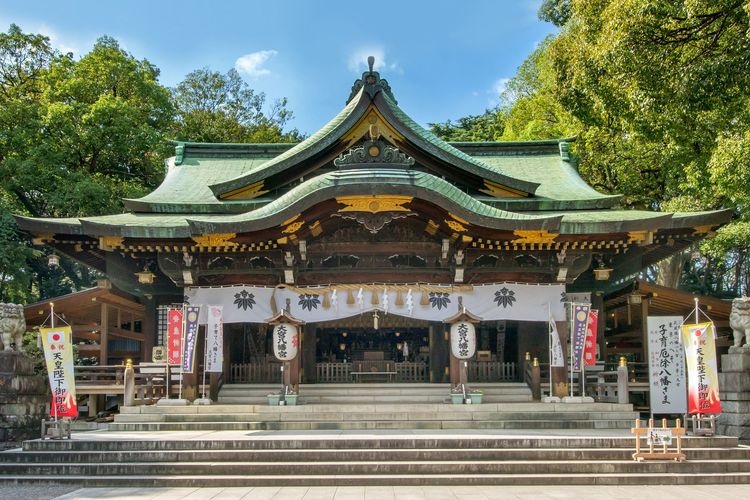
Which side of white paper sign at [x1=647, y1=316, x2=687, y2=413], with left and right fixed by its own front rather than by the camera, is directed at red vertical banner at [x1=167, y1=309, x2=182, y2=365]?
right

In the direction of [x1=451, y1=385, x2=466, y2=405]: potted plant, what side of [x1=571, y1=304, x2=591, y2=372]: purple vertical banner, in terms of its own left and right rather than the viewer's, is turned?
right

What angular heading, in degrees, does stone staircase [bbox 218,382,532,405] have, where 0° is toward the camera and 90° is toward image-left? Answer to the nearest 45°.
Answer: approximately 0°

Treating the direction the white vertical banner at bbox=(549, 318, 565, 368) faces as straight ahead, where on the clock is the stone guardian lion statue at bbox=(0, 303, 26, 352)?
The stone guardian lion statue is roughly at 2 o'clock from the white vertical banner.

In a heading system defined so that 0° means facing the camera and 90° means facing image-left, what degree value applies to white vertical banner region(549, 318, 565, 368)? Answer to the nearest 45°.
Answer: approximately 0°

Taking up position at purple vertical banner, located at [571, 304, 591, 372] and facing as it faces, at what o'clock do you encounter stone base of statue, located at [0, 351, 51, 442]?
The stone base of statue is roughly at 2 o'clock from the purple vertical banner.

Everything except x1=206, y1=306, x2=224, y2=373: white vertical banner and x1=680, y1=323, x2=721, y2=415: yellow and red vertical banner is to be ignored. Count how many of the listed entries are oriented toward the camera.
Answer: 2
